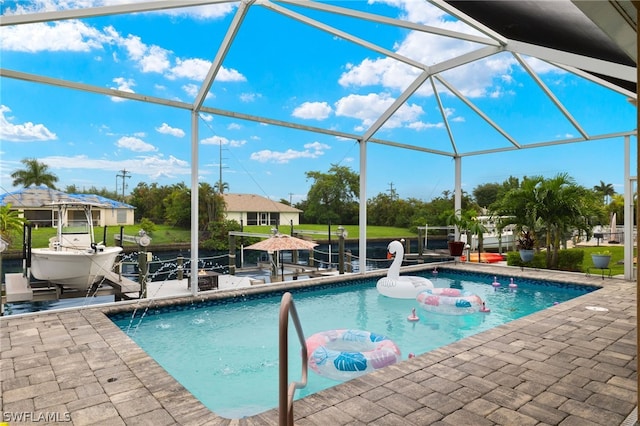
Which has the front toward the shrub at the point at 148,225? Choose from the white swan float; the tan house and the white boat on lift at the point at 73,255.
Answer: the white swan float

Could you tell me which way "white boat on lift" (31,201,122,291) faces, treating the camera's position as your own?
facing the viewer and to the right of the viewer

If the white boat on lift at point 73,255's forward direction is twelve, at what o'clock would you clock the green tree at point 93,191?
The green tree is roughly at 8 o'clock from the white boat on lift.

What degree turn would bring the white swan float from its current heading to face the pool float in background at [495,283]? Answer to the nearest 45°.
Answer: approximately 135° to its right

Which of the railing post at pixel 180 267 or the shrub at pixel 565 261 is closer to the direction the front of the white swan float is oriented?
the railing post

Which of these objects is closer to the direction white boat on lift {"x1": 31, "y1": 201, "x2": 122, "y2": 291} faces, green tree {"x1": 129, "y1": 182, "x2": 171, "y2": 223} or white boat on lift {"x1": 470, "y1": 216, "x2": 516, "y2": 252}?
the white boat on lift

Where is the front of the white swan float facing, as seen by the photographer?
facing to the left of the viewer

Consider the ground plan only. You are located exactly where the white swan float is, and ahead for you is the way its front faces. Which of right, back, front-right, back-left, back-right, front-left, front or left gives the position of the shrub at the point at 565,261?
back-right
